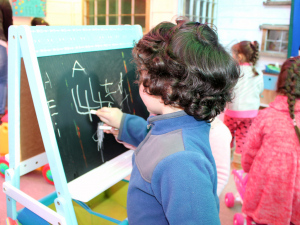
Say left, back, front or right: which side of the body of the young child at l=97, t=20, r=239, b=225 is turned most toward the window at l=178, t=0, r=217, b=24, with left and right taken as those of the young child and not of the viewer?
right

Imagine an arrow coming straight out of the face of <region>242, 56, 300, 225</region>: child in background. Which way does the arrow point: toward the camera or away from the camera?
away from the camera

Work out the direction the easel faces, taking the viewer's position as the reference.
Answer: facing the viewer and to the right of the viewer

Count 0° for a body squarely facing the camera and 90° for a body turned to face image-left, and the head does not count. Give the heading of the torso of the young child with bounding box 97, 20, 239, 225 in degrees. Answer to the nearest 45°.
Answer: approximately 90°

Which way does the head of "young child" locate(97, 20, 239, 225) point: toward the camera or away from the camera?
away from the camera

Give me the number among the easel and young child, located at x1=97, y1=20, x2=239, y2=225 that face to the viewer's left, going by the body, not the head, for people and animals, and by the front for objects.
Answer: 1
